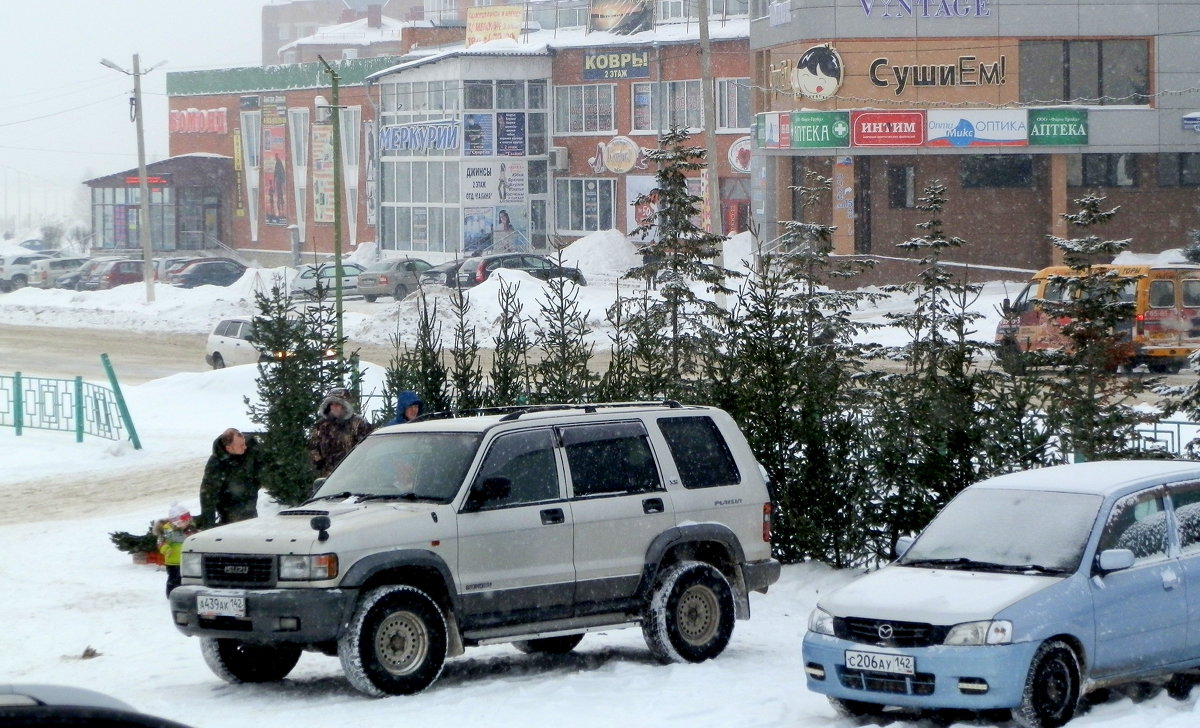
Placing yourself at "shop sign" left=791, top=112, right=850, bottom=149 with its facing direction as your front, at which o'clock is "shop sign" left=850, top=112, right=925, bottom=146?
"shop sign" left=850, top=112, right=925, bottom=146 is roughly at 9 o'clock from "shop sign" left=791, top=112, right=850, bottom=149.

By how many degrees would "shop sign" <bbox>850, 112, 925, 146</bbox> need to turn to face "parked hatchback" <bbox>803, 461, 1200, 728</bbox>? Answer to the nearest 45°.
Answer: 0° — it already faces it

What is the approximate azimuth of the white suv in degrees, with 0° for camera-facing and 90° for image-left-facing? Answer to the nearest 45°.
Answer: approximately 45°

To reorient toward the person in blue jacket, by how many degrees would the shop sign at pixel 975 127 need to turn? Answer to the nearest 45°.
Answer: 0° — it already faces them

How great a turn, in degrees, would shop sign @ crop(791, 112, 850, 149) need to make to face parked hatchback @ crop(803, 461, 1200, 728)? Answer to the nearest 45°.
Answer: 0° — it already faces it
